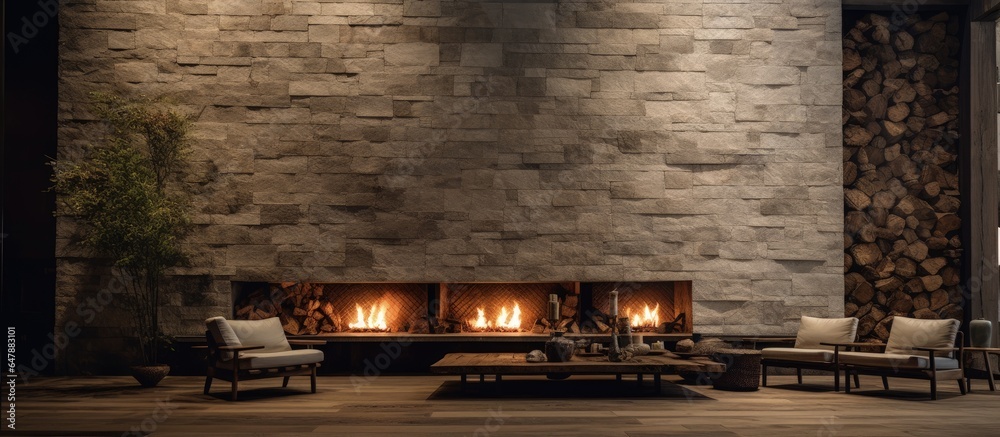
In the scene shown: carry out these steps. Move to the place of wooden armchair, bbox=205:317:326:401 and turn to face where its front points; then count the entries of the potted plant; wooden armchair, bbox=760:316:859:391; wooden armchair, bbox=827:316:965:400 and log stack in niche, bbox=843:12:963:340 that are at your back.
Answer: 1

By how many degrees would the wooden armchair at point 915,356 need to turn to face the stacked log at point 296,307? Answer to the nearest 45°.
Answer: approximately 45° to its right

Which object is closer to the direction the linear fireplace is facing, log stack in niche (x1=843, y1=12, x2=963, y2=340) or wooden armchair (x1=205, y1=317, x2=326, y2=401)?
the wooden armchair

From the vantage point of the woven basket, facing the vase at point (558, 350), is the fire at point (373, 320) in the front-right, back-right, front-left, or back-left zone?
front-right

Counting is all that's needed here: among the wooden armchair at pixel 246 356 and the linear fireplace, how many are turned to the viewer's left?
0

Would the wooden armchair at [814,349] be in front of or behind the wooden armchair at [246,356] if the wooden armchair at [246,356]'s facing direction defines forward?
in front

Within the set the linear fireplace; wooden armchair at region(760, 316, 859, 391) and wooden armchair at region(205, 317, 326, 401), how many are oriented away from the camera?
0

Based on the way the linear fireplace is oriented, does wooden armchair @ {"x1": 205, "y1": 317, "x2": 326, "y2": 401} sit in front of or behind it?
in front

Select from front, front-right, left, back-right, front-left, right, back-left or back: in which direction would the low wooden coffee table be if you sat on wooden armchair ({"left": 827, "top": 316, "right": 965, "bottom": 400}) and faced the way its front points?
front

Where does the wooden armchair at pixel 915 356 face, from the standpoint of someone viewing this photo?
facing the viewer and to the left of the viewer

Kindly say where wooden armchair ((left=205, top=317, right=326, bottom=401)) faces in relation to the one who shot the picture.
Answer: facing the viewer and to the right of the viewer

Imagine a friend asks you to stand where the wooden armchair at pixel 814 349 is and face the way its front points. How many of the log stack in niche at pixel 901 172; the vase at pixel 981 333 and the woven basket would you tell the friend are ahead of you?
1

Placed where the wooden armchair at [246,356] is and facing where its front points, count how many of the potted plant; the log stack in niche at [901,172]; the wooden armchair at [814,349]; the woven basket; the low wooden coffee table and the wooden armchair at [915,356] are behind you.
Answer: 1

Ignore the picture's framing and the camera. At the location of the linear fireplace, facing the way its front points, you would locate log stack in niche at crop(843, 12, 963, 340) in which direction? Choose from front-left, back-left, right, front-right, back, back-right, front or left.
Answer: left

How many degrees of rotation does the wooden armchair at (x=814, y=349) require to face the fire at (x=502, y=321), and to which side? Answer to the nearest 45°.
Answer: approximately 45° to its right

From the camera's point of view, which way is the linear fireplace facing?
toward the camera

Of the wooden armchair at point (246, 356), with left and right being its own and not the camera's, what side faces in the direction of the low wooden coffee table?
front
